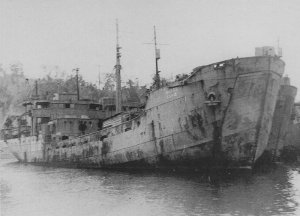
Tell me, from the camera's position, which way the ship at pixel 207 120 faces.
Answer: facing the viewer and to the right of the viewer
